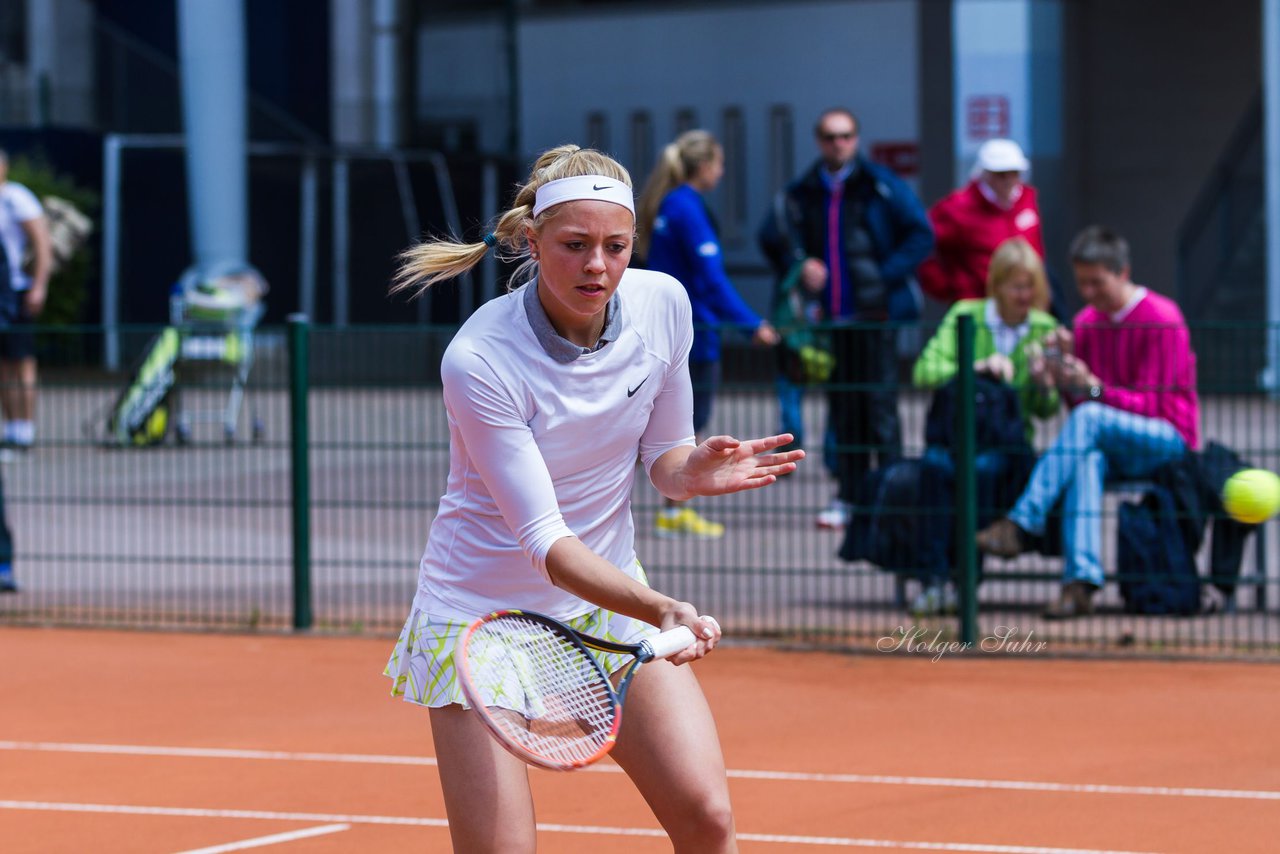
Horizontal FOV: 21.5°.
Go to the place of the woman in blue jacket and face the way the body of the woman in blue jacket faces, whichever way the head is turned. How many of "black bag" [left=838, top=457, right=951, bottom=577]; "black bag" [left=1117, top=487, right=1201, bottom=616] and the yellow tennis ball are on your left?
0

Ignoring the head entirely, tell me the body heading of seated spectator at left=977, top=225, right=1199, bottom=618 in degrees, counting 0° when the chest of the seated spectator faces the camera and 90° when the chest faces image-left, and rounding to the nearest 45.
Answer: approximately 45°

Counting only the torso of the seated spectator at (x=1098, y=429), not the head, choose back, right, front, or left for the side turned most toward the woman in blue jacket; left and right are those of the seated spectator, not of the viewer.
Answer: right

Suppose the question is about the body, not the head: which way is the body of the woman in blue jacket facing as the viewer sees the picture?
to the viewer's right

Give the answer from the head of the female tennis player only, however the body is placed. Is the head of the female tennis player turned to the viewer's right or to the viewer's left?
to the viewer's right

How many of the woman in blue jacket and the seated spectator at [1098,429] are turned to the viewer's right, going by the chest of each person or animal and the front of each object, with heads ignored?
1

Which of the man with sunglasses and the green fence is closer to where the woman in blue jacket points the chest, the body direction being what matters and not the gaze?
the man with sunglasses

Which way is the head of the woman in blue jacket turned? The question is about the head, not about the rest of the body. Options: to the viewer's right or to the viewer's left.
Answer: to the viewer's right

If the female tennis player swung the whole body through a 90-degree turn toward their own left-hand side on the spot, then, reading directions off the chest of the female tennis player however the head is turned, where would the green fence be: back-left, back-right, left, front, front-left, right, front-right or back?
front-left

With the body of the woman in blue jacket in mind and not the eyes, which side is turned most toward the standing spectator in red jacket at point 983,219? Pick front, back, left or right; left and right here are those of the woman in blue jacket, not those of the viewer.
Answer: front

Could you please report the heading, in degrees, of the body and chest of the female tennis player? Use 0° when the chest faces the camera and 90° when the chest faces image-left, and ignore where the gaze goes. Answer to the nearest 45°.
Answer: approximately 315°

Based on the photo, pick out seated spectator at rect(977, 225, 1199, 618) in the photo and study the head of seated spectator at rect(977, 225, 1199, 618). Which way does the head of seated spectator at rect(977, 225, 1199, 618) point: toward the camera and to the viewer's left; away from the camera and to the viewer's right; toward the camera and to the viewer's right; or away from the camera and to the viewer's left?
toward the camera and to the viewer's left
